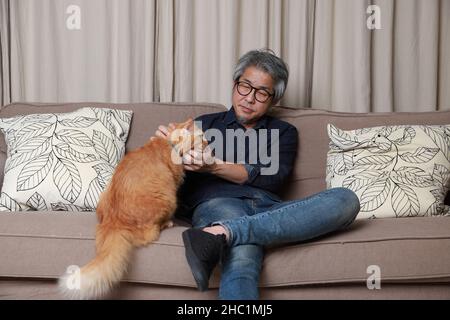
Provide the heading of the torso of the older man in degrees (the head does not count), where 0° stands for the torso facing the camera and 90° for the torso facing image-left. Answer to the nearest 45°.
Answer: approximately 0°

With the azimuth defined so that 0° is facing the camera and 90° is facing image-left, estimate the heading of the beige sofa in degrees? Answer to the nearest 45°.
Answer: approximately 0°

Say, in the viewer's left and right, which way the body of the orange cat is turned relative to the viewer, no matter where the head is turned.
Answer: facing away from the viewer and to the right of the viewer

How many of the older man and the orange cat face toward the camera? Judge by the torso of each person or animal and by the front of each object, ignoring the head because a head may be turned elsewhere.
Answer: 1
